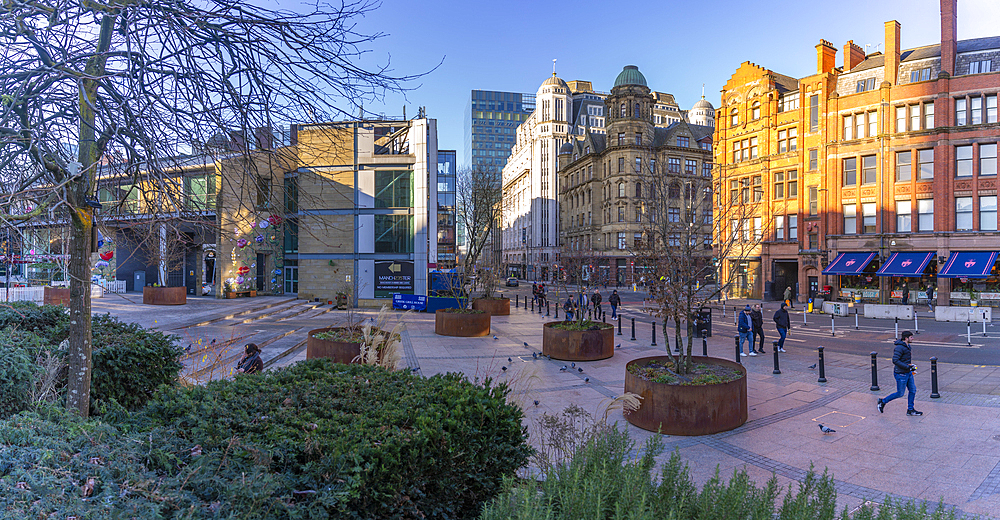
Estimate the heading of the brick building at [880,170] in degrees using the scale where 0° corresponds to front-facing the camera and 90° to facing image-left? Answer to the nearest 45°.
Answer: approximately 45°

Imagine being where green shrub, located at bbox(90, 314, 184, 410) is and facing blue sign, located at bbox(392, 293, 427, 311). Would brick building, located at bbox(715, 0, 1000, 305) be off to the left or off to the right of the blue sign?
right

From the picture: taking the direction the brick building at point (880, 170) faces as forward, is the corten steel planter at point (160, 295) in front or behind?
in front

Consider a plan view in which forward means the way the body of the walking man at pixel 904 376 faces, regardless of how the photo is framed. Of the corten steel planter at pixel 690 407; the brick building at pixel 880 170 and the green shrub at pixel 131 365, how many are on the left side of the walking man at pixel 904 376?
1

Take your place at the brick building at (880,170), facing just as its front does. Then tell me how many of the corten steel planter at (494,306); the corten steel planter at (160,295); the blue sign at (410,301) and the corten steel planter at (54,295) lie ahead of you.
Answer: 4

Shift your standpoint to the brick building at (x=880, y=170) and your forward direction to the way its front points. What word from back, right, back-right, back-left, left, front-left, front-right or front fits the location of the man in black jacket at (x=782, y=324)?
front-left

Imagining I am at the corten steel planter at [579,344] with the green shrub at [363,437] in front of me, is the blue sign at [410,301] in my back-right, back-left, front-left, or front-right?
back-right

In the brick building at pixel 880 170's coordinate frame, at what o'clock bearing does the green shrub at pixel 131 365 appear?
The green shrub is roughly at 11 o'clock from the brick building.

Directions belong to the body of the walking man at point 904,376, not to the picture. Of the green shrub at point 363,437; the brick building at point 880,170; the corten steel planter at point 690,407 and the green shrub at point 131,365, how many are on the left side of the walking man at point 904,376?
1
